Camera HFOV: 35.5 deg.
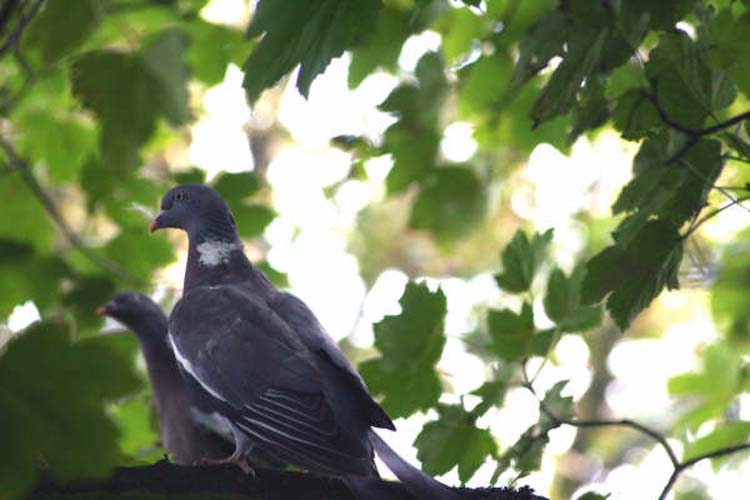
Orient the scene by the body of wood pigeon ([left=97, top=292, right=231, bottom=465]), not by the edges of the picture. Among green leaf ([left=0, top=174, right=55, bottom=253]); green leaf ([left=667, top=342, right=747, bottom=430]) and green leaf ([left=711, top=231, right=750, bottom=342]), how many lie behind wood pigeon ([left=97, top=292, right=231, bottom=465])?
2

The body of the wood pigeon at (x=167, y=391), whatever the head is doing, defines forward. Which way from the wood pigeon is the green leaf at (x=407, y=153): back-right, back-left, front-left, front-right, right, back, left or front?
back-right

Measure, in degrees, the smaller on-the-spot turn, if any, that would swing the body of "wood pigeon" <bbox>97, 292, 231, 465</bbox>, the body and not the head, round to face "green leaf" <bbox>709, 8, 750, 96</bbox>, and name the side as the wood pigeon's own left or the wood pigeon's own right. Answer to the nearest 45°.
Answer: approximately 135° to the wood pigeon's own left

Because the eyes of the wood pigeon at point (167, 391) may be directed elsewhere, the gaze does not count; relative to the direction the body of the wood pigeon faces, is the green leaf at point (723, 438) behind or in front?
behind

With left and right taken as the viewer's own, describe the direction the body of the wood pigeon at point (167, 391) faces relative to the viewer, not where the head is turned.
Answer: facing to the left of the viewer
